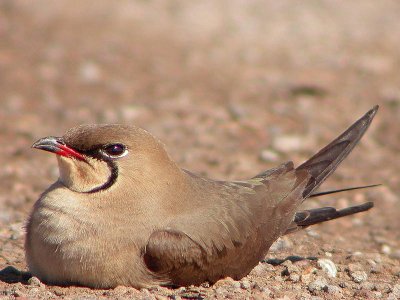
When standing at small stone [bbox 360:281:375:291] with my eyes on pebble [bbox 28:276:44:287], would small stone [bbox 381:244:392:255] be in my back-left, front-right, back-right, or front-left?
back-right

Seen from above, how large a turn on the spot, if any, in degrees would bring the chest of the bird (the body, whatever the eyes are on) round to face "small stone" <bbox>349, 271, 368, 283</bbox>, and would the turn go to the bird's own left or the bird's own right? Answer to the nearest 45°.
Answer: approximately 180°

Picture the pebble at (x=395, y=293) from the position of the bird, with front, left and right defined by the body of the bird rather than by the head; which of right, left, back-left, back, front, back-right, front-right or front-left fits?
back

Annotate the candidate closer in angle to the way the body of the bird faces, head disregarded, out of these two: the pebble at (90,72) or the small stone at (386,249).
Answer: the pebble

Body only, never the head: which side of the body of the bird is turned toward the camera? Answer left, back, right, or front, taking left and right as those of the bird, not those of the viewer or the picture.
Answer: left

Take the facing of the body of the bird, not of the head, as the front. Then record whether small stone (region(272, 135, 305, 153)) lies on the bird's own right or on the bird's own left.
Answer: on the bird's own right

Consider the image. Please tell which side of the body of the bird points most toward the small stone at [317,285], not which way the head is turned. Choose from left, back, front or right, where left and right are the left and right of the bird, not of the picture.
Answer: back
